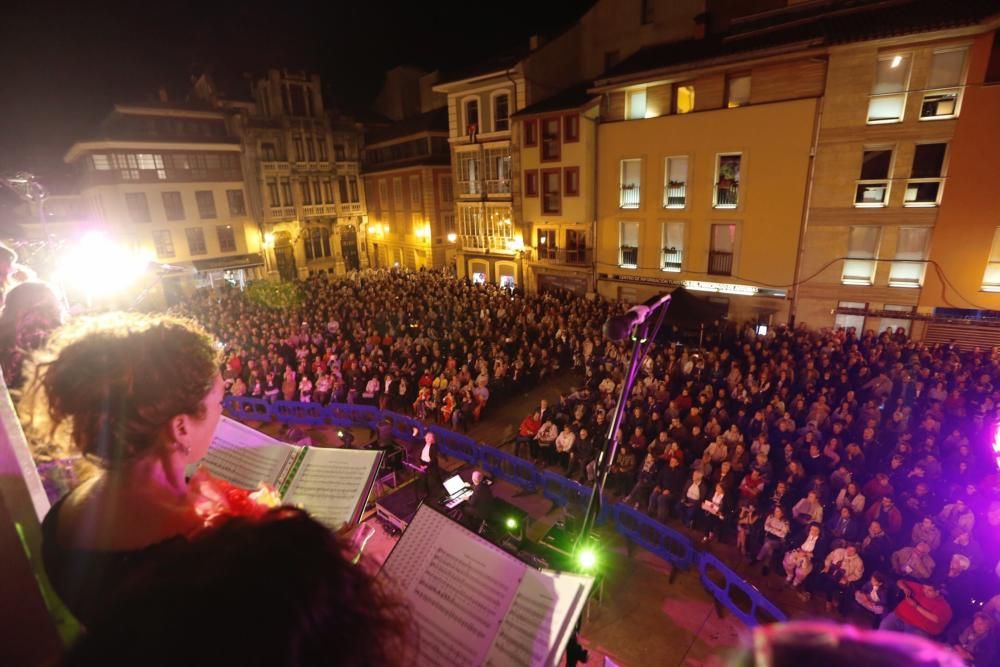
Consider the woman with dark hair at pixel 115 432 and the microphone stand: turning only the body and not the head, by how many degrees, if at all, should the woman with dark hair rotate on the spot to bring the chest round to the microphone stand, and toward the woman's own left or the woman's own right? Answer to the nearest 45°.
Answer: approximately 45° to the woman's own right

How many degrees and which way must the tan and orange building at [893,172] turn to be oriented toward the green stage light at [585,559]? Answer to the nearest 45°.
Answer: approximately 45° to its left

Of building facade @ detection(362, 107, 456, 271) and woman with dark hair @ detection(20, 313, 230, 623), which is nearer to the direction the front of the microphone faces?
the woman with dark hair

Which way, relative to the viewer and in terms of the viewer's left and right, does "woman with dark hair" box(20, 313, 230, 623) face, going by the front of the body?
facing away from the viewer and to the right of the viewer

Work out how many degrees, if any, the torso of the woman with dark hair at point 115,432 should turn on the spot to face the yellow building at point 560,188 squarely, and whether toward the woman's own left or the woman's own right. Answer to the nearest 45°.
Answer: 0° — they already face it

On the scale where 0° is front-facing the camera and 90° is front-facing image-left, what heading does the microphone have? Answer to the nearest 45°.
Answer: approximately 45°

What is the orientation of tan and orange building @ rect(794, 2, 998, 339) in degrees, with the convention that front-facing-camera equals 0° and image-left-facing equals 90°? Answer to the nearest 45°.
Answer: approximately 45°

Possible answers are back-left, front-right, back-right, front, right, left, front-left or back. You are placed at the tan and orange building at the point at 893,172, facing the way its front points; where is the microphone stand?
front-left

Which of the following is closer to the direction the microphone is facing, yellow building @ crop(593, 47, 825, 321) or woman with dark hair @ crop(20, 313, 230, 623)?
the woman with dark hair

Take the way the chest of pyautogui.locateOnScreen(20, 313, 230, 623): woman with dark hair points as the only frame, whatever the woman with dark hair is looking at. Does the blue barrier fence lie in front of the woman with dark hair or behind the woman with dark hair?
in front

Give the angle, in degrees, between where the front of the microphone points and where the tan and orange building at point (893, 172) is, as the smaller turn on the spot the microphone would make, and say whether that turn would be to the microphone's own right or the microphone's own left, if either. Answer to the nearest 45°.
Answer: approximately 180°

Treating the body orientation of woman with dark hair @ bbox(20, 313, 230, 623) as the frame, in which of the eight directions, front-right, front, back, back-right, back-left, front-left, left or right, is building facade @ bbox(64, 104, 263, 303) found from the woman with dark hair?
front-left

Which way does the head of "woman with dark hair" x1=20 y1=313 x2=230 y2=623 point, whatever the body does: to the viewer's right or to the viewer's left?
to the viewer's right

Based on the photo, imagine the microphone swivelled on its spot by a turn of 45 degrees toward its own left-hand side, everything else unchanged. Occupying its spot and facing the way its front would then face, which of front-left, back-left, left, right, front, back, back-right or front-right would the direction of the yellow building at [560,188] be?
back
